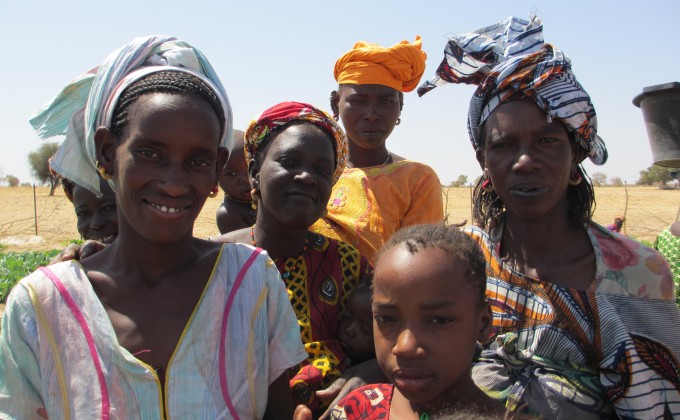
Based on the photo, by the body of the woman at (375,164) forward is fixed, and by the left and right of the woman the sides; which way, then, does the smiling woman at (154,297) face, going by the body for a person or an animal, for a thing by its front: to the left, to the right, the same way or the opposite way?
the same way

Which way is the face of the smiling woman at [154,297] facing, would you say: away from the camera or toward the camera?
toward the camera

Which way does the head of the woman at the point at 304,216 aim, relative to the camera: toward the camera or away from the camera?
toward the camera

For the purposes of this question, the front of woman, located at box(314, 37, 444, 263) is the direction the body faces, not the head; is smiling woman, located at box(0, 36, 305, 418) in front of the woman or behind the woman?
in front

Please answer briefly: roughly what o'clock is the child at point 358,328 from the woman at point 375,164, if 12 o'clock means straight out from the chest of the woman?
The child is roughly at 12 o'clock from the woman.

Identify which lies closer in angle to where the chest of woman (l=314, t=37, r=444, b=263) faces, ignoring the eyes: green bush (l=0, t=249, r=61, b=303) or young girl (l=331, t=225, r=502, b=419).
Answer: the young girl

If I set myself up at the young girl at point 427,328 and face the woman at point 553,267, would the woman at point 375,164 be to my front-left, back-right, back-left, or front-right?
front-left

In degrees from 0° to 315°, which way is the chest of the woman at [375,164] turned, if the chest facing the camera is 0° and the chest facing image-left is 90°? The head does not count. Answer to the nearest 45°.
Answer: approximately 0°

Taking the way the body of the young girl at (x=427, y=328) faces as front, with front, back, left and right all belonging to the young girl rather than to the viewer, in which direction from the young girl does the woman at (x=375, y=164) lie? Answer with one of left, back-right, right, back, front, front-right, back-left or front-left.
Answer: back-right

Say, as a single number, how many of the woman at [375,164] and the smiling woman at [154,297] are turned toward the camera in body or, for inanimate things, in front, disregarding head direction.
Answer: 2

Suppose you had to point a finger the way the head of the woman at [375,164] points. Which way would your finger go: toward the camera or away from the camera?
toward the camera

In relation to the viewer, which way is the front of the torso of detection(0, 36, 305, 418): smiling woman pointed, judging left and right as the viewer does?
facing the viewer

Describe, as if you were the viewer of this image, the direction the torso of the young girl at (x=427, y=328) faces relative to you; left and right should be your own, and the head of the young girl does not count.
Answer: facing the viewer and to the left of the viewer

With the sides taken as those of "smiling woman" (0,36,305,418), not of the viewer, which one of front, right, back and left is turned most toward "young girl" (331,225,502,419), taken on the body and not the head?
left
